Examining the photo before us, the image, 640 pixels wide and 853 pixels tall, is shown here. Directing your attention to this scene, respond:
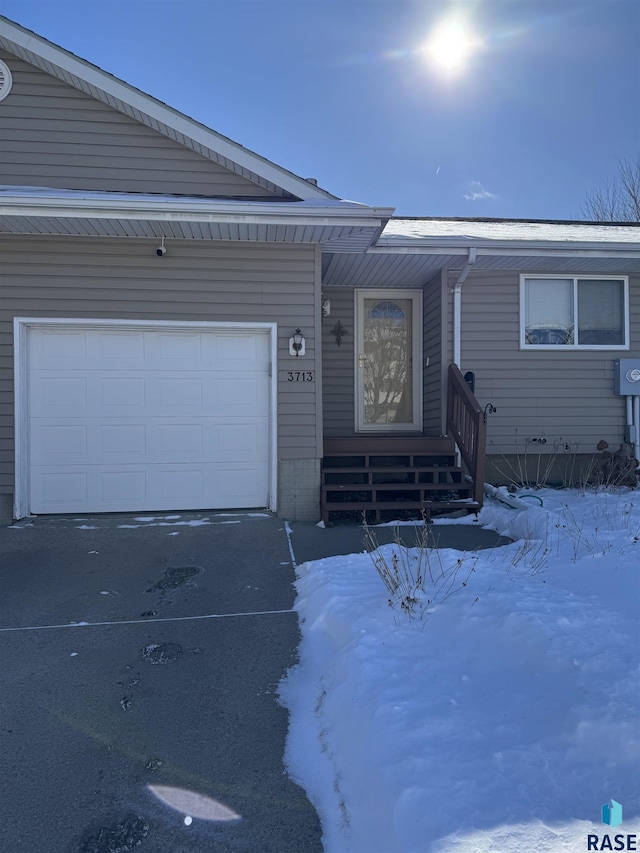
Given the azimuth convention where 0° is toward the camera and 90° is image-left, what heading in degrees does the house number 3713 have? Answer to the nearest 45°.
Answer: approximately 0°

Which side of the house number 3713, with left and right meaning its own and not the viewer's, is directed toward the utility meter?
left
